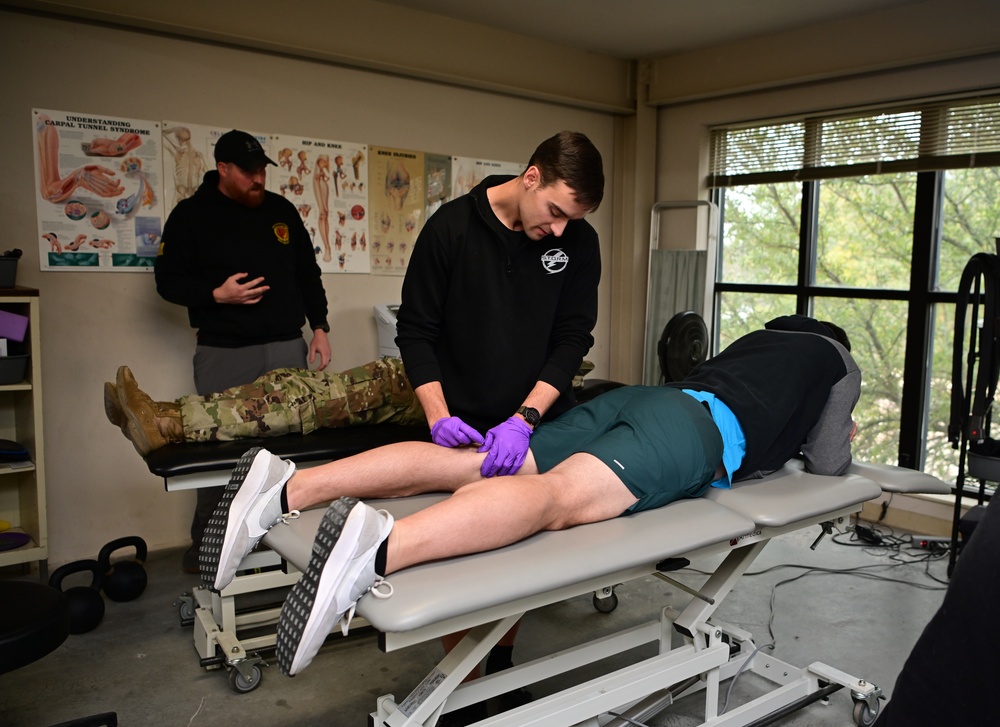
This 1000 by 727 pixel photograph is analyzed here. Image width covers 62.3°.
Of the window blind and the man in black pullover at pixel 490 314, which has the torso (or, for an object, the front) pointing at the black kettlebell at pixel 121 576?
the window blind

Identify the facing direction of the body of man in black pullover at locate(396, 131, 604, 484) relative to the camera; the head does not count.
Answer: toward the camera

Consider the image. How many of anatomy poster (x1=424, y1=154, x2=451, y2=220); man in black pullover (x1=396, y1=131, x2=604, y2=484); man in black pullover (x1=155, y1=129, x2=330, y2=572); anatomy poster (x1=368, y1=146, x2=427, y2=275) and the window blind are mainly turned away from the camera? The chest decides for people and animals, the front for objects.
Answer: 0

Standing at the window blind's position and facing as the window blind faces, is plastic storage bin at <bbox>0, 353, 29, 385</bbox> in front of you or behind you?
in front

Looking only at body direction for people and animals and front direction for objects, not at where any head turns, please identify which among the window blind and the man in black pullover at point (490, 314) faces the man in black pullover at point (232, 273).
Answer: the window blind

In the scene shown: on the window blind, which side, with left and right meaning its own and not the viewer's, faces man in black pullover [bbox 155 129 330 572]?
front

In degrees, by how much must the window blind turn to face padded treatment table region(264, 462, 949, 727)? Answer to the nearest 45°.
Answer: approximately 45° to its left

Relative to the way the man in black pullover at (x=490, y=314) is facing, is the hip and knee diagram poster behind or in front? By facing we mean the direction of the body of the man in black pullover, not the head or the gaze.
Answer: behind

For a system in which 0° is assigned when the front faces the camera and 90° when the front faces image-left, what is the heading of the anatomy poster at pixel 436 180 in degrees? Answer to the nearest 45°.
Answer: approximately 315°

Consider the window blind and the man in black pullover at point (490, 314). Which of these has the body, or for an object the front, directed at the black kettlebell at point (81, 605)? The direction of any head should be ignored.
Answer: the window blind

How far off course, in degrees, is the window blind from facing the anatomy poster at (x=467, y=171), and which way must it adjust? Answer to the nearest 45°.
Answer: approximately 45° to its right

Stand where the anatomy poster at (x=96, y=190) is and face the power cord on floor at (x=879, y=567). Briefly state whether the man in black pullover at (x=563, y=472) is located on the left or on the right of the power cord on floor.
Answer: right

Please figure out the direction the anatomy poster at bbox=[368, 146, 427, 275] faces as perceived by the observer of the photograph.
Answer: facing the viewer and to the right of the viewer

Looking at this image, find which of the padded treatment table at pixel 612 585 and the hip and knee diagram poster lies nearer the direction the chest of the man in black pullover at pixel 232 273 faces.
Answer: the padded treatment table

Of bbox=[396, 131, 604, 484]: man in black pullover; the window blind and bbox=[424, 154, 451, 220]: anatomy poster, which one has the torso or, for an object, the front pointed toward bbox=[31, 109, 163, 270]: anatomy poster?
the window blind

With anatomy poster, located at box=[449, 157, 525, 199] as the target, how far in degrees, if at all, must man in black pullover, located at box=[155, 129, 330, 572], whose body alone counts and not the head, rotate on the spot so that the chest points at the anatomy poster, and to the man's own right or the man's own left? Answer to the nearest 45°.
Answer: approximately 90° to the man's own left

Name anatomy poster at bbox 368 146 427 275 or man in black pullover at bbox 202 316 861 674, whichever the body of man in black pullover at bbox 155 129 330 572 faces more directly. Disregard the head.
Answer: the man in black pullover

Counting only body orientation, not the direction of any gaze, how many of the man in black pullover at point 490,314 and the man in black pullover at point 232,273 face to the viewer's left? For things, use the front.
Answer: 0

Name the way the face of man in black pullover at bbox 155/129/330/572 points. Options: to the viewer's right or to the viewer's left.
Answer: to the viewer's right

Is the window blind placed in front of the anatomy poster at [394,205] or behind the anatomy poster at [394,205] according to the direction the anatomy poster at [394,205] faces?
in front

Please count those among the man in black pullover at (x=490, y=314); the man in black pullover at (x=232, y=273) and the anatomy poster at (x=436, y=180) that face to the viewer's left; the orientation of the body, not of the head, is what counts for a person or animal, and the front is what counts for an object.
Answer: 0

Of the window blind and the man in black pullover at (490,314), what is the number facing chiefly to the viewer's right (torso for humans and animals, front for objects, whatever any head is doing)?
0
